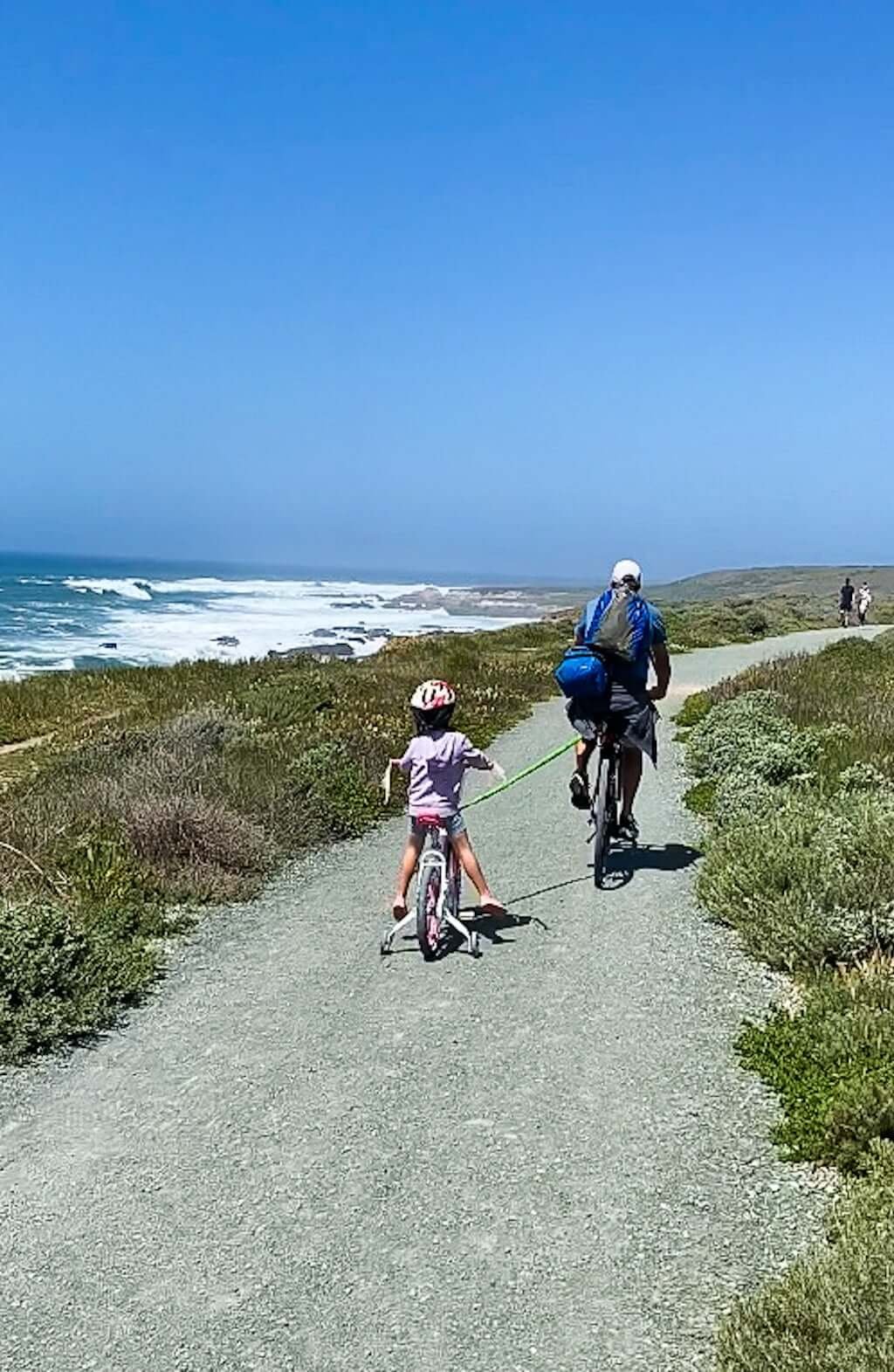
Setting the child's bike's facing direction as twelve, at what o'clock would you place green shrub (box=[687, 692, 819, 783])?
The green shrub is roughly at 1 o'clock from the child's bike.

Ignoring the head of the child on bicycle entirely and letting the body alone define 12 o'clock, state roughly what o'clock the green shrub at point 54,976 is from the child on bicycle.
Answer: The green shrub is roughly at 8 o'clock from the child on bicycle.

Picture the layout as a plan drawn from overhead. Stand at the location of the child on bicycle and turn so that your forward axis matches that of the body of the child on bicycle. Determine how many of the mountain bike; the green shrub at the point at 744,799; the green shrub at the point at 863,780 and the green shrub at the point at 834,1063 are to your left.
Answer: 0

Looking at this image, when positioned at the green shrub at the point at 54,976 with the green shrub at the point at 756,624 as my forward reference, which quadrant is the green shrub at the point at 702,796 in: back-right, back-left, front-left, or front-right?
front-right

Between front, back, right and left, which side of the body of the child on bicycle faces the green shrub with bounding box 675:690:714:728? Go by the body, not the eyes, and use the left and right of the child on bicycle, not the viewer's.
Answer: front

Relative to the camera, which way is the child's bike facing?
away from the camera

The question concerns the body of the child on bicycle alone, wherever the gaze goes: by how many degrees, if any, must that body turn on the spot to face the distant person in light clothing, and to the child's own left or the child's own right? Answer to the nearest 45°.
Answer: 0° — they already face them

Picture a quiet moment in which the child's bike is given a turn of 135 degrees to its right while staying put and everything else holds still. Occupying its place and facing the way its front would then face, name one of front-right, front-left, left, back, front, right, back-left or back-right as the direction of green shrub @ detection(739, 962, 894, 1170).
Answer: front

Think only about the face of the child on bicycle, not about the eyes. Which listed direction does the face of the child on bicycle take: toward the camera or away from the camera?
away from the camera

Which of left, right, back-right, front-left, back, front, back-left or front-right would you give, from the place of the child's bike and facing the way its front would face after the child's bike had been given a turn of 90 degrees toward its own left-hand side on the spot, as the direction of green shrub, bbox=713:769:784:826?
back-right

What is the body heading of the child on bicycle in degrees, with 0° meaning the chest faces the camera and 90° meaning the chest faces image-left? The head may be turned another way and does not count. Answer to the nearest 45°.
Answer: approximately 180°

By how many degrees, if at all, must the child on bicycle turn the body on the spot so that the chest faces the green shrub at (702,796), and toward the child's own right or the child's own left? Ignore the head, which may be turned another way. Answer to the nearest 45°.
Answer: approximately 45° to the child's own right

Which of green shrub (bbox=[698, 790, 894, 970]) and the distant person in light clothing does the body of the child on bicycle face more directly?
the distant person in light clothing

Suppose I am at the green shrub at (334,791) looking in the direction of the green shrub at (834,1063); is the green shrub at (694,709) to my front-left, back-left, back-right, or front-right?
back-left

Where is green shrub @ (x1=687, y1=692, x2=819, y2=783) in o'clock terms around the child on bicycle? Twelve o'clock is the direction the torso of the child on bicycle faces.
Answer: The green shrub is roughly at 1 o'clock from the child on bicycle.

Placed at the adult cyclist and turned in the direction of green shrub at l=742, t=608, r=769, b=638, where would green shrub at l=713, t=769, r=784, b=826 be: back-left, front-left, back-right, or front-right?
front-right

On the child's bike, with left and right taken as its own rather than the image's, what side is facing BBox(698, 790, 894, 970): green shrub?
right
